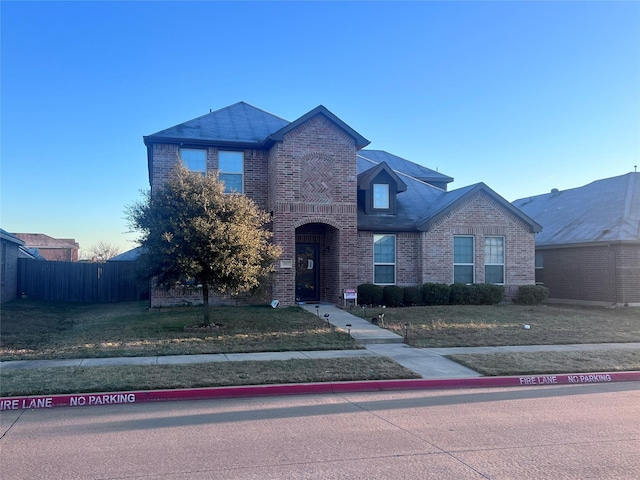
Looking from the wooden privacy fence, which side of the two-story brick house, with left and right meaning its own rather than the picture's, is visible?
right

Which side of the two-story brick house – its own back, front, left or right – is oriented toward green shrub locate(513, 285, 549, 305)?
left

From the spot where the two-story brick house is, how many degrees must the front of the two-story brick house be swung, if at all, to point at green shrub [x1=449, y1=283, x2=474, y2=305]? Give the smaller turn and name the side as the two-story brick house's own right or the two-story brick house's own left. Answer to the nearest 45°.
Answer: approximately 90° to the two-story brick house's own left

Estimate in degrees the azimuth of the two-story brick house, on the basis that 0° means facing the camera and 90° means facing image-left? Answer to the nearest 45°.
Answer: approximately 0°

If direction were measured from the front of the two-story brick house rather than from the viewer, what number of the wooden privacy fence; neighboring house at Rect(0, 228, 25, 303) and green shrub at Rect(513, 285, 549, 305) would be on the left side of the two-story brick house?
1

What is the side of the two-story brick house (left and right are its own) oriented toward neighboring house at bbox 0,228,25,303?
right

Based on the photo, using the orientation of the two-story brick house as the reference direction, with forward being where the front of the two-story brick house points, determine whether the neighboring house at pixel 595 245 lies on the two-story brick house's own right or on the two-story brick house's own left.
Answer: on the two-story brick house's own left

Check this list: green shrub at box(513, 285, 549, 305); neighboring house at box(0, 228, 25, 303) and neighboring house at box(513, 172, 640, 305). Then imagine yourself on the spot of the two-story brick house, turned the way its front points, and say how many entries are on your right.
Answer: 1
